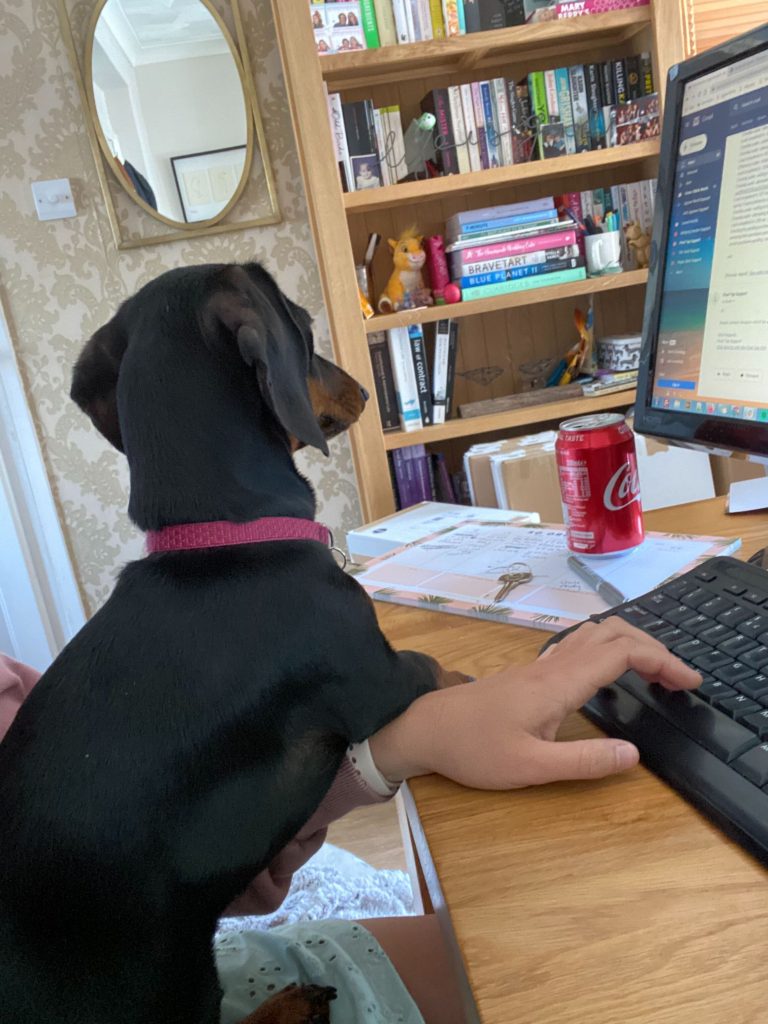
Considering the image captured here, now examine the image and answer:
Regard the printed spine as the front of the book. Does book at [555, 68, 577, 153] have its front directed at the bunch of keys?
yes

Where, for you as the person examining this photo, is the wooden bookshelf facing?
facing the viewer

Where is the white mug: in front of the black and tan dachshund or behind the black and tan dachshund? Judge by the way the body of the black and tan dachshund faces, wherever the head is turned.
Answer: in front

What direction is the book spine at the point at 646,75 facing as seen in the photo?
toward the camera

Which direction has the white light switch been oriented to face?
toward the camera

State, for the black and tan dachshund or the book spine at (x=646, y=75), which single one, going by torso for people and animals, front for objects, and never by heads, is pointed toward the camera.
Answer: the book spine

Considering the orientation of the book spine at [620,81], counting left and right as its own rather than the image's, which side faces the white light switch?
right

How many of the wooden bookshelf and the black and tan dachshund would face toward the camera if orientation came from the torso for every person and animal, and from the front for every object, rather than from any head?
1

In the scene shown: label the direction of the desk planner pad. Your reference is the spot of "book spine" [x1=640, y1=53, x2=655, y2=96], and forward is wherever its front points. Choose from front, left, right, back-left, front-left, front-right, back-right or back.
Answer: front

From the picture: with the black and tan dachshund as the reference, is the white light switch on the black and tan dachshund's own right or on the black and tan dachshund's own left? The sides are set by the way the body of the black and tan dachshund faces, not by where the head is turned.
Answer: on the black and tan dachshund's own left

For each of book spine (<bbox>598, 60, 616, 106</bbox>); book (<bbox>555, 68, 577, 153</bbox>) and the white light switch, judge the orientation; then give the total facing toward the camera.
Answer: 3

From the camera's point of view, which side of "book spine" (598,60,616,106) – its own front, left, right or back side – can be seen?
front

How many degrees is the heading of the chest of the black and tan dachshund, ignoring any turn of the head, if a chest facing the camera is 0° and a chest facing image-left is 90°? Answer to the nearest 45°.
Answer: approximately 225°

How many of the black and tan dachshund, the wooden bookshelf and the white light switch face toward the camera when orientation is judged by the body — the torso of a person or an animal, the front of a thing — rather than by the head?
2
